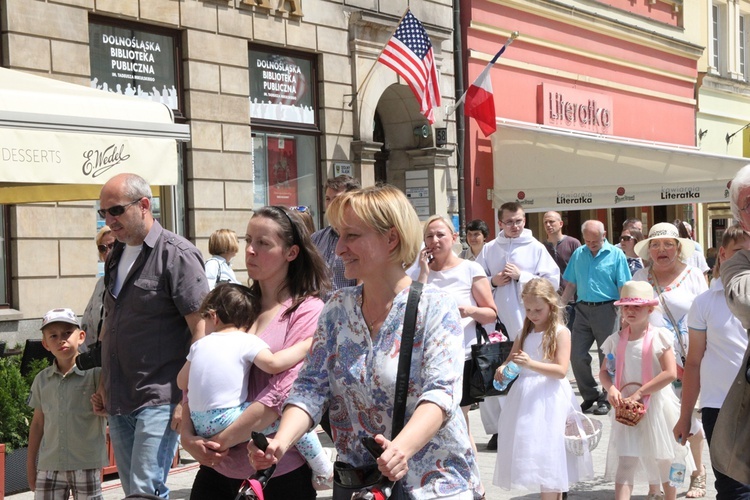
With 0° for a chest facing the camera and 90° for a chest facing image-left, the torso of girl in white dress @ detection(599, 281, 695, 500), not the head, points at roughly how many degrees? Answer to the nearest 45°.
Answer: approximately 45°

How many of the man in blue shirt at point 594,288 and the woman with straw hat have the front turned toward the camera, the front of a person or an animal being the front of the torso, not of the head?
2

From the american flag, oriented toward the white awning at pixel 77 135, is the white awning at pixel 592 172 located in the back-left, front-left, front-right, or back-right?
back-left

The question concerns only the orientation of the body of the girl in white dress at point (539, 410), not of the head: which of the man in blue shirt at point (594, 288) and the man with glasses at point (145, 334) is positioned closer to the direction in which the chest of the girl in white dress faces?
the man with glasses

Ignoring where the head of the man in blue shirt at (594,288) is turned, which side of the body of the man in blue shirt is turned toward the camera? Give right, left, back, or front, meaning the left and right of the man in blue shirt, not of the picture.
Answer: front

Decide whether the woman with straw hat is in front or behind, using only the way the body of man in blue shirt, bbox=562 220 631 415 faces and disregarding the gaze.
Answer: in front

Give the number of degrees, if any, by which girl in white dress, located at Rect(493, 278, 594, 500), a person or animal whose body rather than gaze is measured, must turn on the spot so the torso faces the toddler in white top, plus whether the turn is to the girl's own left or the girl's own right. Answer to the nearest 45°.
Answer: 0° — they already face them

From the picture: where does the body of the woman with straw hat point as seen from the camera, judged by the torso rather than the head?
toward the camera

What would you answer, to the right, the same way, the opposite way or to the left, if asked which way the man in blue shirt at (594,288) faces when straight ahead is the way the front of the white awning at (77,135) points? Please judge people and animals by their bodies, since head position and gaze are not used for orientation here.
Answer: to the right

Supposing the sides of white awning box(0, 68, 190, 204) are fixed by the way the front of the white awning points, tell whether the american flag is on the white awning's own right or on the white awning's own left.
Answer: on the white awning's own left

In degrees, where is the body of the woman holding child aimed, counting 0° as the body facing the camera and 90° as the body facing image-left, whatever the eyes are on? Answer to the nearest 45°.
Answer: approximately 45°

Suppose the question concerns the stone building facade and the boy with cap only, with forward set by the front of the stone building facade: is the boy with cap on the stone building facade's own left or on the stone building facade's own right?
on the stone building facade's own right

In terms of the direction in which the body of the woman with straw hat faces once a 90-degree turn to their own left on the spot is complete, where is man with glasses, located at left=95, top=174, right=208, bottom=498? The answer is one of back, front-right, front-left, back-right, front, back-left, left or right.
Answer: back-right

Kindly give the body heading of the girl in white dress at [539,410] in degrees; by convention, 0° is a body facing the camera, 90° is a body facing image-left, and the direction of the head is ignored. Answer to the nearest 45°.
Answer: approximately 45°

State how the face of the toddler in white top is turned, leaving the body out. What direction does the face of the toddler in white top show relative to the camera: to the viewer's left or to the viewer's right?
to the viewer's left
